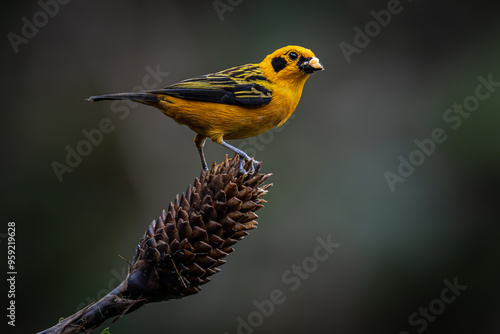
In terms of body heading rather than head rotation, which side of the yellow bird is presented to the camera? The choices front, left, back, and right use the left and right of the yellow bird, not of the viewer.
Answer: right
